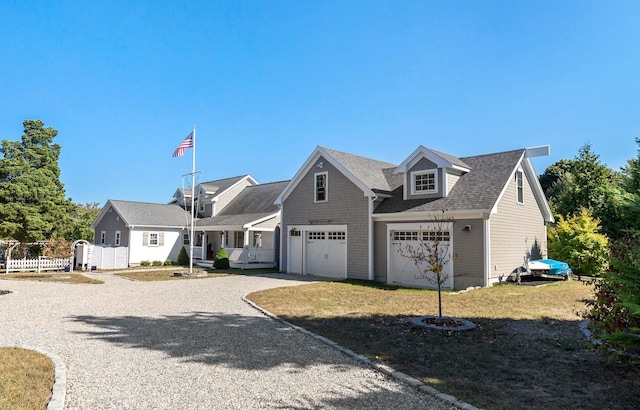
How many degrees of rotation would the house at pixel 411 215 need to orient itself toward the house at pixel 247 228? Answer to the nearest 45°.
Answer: approximately 90° to its right

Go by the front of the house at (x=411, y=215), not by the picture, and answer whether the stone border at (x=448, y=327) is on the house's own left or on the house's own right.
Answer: on the house's own left

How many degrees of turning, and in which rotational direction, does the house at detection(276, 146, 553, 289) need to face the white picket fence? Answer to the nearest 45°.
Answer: approximately 45° to its right

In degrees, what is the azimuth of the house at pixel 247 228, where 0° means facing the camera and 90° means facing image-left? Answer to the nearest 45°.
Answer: approximately 45°

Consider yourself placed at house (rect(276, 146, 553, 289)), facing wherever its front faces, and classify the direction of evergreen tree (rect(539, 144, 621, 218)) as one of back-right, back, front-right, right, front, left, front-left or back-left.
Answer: back

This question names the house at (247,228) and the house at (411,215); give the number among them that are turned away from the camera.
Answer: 0

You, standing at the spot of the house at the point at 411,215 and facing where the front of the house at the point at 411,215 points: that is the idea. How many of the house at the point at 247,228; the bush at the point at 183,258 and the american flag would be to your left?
0

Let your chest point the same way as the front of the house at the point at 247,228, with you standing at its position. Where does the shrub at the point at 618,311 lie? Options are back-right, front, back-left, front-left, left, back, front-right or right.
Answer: front-left

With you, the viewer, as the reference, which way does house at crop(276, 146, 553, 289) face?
facing the viewer and to the left of the viewer
